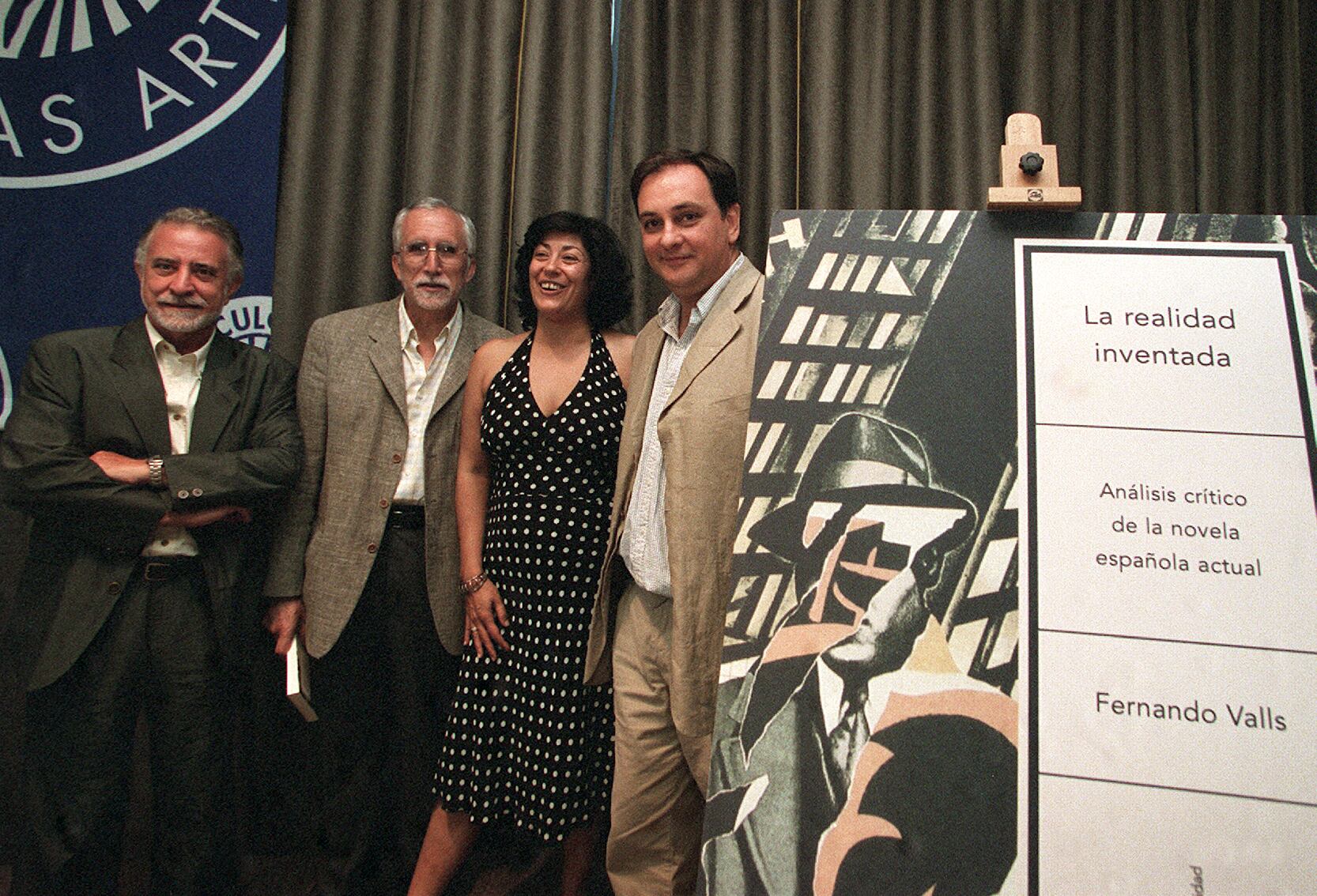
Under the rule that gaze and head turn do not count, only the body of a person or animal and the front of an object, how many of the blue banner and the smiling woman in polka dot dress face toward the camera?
2

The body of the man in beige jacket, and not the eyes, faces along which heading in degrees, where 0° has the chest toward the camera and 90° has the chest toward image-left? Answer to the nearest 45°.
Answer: approximately 45°

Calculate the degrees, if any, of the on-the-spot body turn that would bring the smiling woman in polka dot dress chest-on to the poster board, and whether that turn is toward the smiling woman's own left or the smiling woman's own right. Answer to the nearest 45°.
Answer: approximately 45° to the smiling woman's own left

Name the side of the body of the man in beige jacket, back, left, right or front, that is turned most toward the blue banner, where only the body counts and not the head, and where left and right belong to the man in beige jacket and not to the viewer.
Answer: right

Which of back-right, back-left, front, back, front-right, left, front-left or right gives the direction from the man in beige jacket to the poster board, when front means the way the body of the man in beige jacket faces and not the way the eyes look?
left

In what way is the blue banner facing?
toward the camera

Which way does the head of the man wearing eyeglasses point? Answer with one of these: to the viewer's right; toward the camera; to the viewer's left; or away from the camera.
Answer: toward the camera

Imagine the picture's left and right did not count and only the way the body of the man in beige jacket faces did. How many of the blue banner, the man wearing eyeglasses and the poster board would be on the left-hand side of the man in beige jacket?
1

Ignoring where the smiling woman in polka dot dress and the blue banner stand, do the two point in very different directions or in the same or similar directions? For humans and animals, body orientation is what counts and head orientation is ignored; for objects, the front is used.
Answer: same or similar directions
